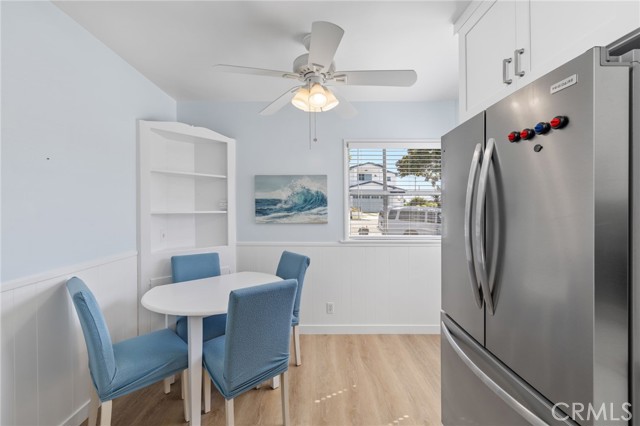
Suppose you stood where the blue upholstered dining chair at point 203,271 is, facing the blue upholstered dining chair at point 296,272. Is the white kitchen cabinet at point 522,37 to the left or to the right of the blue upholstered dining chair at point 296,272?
right

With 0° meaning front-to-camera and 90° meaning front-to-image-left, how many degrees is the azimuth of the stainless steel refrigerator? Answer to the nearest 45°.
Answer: approximately 45°

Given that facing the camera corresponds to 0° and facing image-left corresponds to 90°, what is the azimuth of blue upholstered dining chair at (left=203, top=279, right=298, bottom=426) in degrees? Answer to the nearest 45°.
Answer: approximately 135°

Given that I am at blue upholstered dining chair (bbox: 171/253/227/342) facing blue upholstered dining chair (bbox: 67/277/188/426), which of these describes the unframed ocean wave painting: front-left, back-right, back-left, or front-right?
back-left

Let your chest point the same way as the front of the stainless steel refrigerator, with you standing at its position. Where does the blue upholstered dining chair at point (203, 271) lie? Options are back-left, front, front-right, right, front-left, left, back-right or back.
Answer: front-right

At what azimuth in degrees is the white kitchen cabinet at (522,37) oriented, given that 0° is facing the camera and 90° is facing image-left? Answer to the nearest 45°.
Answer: approximately 45°

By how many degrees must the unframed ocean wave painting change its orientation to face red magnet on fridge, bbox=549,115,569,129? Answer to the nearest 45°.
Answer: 0° — it already faces it

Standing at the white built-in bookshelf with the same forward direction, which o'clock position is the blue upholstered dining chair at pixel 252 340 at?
The blue upholstered dining chair is roughly at 1 o'clock from the white built-in bookshelf.

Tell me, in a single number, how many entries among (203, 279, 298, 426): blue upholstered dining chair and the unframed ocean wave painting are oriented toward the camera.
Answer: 1

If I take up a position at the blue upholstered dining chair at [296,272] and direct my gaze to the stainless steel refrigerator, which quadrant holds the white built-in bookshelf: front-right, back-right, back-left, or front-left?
back-right

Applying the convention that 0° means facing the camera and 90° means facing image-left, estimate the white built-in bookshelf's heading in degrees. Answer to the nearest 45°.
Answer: approximately 315°

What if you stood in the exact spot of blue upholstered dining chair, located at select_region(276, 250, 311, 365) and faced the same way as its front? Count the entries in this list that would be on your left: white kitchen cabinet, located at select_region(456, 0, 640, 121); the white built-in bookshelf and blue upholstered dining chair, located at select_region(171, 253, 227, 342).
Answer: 1
